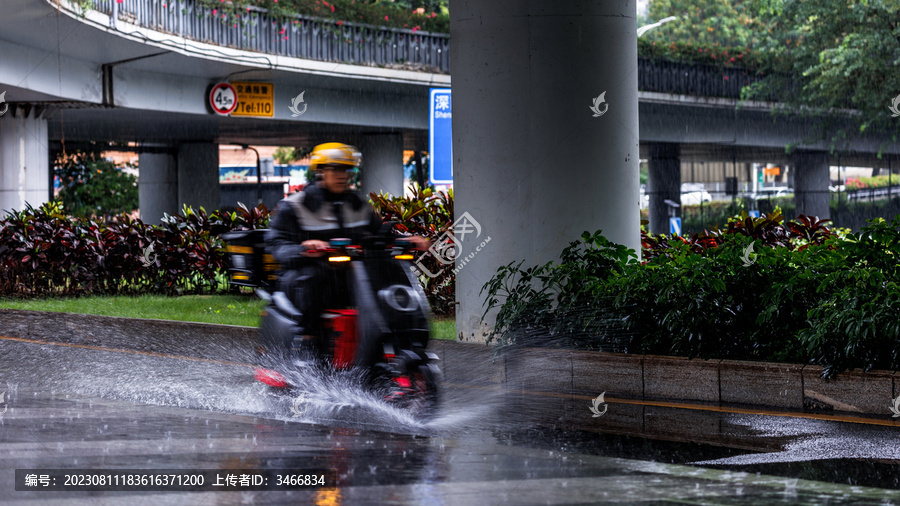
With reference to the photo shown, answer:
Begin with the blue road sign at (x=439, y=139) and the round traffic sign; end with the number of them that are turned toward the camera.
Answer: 2

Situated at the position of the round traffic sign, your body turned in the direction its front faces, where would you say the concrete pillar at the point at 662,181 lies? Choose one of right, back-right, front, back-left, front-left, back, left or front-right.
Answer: back-left

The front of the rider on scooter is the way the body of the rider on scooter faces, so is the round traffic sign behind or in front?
behind

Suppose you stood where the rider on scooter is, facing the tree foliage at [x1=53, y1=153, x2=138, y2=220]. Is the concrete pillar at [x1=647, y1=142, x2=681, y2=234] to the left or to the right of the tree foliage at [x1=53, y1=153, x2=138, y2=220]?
right

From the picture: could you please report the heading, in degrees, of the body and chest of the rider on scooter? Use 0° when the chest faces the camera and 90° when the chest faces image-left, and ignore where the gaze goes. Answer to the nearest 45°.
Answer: approximately 315°

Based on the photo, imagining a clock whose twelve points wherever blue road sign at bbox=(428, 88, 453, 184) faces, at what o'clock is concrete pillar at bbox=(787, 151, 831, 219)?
The concrete pillar is roughly at 7 o'clock from the blue road sign.

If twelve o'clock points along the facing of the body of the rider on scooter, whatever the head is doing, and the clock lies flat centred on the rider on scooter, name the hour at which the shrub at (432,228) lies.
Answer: The shrub is roughly at 8 o'clock from the rider on scooter.

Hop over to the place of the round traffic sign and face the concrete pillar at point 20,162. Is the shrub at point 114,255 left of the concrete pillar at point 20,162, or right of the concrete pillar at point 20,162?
left
